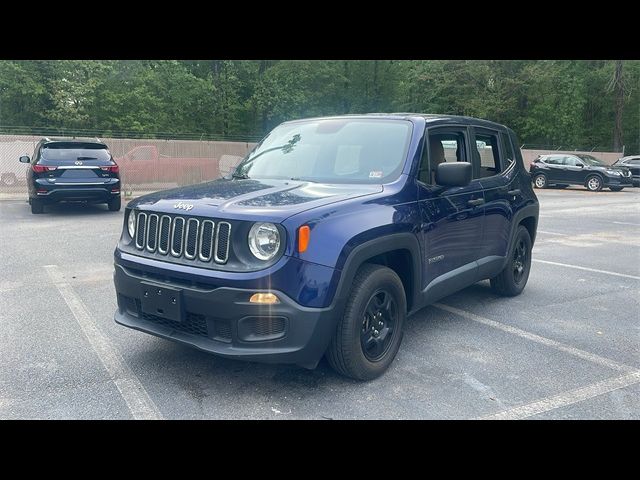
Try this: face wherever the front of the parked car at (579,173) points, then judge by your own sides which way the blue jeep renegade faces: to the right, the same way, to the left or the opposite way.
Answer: to the right

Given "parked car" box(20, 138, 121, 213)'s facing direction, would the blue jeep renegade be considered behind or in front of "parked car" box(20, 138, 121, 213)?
behind

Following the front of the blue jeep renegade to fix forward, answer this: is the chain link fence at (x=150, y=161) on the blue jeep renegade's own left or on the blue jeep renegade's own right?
on the blue jeep renegade's own right

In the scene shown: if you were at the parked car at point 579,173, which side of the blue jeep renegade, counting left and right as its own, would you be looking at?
back

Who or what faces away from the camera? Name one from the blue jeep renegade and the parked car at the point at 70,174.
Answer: the parked car

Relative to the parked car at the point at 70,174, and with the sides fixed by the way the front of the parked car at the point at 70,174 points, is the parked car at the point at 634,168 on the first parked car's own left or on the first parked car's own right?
on the first parked car's own right

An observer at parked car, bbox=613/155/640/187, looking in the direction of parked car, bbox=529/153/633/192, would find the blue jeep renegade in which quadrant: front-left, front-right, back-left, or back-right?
front-left

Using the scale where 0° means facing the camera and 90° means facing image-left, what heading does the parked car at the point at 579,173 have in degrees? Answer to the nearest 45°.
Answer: approximately 315°

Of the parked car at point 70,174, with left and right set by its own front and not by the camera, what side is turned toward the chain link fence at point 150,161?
front

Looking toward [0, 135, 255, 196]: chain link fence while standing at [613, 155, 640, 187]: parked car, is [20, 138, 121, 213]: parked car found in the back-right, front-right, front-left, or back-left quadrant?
front-left

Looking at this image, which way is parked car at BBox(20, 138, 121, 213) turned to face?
away from the camera

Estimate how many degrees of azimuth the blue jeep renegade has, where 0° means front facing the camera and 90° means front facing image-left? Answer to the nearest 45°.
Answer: approximately 45°

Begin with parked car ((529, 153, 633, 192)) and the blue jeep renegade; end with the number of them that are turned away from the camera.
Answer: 0
